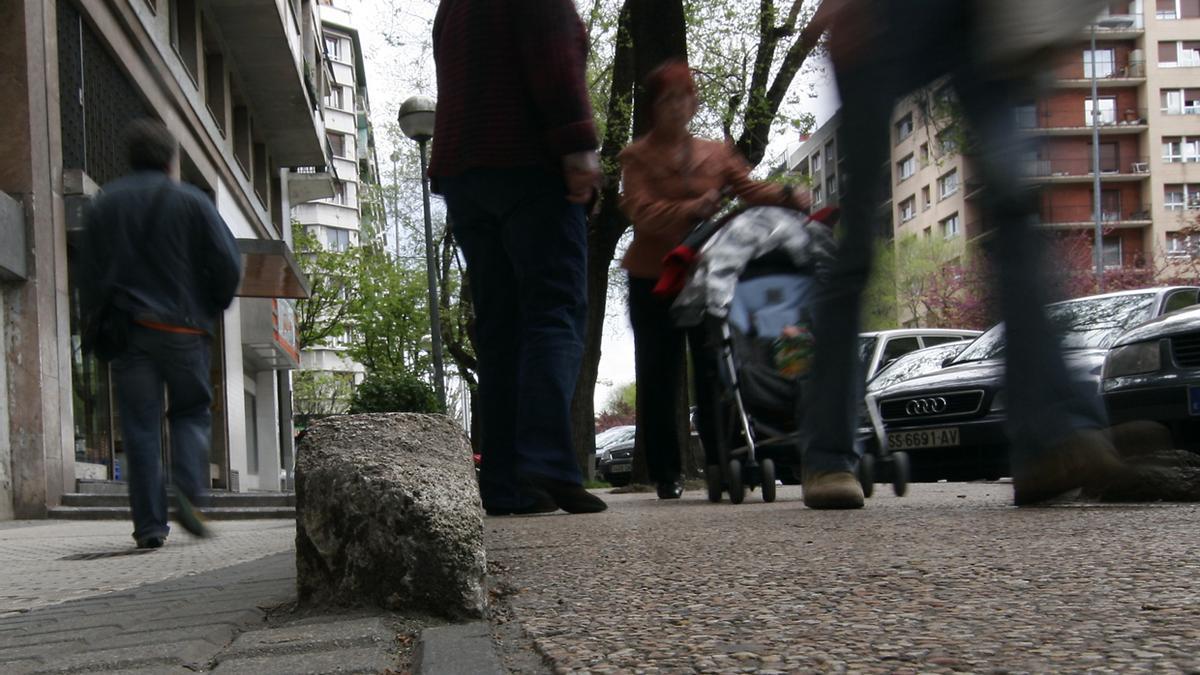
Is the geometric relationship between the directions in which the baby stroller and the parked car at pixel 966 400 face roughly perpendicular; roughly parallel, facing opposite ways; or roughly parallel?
roughly perpendicular

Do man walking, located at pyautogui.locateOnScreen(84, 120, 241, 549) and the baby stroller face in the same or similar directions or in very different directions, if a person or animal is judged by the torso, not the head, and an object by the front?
very different directions

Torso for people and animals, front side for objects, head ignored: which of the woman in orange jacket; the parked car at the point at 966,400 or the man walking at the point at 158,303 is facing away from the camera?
the man walking

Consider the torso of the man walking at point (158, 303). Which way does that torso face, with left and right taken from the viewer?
facing away from the viewer

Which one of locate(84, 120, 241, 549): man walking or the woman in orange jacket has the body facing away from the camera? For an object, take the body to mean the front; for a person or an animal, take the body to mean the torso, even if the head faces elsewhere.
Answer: the man walking

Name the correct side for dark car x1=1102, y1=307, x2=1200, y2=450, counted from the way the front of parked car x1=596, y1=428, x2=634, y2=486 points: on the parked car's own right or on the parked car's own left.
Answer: on the parked car's own left

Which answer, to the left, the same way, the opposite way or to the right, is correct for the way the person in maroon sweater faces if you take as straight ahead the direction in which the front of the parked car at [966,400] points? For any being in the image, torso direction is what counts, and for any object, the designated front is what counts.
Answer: the opposite way

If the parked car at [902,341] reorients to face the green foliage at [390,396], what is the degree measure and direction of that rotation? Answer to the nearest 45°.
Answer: approximately 90° to its right

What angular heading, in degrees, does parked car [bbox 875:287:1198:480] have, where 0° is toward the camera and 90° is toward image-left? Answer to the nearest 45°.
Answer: approximately 45°
